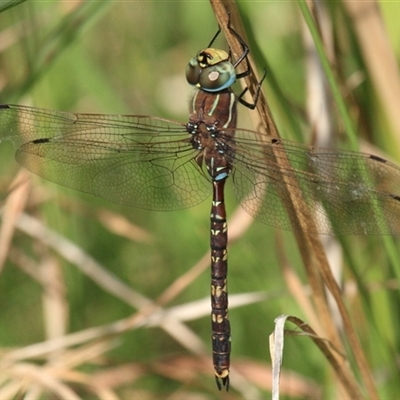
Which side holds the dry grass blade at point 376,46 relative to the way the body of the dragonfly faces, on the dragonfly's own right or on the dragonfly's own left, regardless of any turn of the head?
on the dragonfly's own right

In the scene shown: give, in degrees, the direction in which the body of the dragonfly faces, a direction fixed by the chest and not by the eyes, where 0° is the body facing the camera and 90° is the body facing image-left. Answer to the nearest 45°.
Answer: approximately 180°
